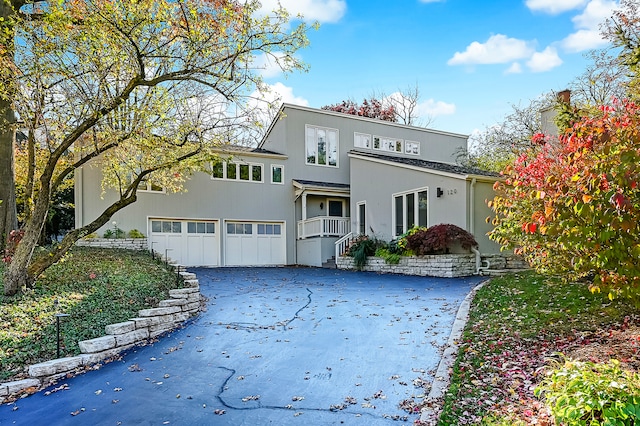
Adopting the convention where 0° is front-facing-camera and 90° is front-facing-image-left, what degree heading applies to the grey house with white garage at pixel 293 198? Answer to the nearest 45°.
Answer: approximately 0°

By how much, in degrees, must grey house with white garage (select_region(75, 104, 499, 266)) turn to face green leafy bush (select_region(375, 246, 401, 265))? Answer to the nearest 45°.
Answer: approximately 45° to its left

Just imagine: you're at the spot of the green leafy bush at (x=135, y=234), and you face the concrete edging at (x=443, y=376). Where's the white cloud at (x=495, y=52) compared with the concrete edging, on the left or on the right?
left

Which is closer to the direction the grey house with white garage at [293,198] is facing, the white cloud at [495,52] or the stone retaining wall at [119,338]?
the stone retaining wall

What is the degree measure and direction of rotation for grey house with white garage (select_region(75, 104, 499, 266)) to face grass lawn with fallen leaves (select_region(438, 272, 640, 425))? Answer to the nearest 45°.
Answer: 0° — it already faces it

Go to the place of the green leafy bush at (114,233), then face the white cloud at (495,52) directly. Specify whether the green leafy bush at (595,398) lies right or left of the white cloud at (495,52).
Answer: right

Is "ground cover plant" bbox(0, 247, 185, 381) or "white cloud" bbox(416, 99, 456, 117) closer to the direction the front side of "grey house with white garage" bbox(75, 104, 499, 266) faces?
the ground cover plant
